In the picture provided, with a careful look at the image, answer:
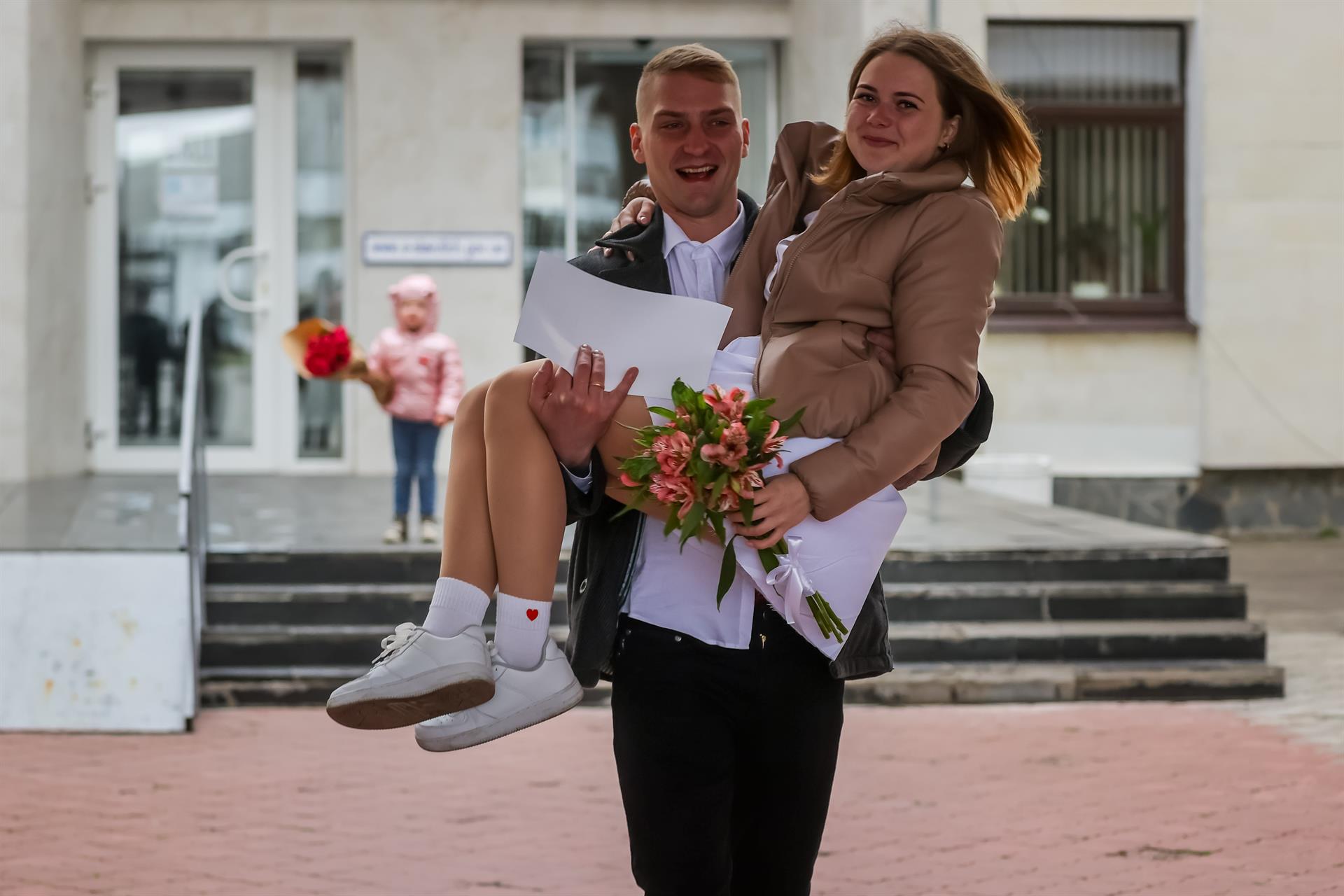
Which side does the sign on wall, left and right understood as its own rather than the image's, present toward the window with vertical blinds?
left

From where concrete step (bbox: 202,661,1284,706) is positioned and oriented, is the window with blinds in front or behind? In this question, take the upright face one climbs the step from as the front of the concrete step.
behind
